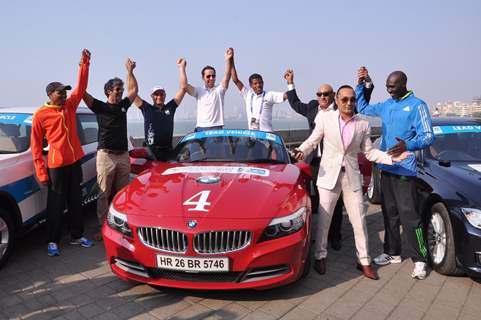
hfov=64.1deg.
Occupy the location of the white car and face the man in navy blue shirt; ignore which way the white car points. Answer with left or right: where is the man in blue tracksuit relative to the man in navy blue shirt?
right

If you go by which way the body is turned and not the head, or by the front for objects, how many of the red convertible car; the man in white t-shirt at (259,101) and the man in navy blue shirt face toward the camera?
3

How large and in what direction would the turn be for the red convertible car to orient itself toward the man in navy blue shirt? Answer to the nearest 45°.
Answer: approximately 180°

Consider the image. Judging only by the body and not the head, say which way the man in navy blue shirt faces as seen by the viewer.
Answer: toward the camera

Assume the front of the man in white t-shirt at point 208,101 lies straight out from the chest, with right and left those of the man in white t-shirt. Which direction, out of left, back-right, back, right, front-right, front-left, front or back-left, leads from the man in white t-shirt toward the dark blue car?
front-left

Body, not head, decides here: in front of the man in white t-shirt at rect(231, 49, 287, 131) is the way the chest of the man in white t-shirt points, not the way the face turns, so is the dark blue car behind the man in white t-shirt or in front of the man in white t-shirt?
in front

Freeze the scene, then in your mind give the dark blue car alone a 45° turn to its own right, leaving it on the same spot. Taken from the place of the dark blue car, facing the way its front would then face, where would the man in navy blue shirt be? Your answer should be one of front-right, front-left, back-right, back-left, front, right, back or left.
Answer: right

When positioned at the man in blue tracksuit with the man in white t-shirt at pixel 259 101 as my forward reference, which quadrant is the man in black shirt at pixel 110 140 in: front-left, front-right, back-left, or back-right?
front-left

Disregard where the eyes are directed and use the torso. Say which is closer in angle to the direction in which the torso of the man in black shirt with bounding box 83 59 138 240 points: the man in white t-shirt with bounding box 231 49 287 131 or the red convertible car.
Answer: the red convertible car

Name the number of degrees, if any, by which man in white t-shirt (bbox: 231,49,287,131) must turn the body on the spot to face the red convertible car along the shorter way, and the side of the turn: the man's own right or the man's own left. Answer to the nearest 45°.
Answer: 0° — they already face it

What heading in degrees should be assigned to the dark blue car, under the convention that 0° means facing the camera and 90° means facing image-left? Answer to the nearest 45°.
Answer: approximately 315°

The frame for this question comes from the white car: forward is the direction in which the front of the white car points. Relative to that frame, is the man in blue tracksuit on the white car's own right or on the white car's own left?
on the white car's own left

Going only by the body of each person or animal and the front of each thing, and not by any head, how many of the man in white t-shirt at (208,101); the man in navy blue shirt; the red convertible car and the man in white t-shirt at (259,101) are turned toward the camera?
4

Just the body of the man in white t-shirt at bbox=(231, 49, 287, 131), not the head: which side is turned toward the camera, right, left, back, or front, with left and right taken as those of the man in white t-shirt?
front

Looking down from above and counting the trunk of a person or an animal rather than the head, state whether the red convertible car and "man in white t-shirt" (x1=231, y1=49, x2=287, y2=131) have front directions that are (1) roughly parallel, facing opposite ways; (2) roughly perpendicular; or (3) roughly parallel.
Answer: roughly parallel

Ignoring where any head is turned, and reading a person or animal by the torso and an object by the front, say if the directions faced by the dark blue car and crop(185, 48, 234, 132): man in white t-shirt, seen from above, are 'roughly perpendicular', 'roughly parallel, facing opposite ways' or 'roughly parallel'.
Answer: roughly parallel
